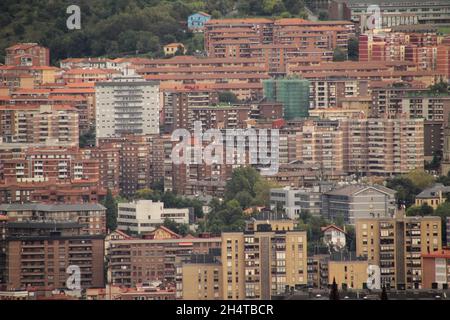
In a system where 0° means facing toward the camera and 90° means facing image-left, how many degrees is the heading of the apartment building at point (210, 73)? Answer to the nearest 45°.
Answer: approximately 0°

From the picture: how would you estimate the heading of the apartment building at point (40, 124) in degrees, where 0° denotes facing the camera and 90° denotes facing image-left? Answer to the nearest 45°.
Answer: approximately 0°

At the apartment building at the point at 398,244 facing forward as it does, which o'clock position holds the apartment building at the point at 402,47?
the apartment building at the point at 402,47 is roughly at 6 o'clock from the apartment building at the point at 398,244.

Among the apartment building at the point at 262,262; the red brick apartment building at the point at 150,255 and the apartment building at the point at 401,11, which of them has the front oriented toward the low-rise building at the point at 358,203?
the apartment building at the point at 401,11

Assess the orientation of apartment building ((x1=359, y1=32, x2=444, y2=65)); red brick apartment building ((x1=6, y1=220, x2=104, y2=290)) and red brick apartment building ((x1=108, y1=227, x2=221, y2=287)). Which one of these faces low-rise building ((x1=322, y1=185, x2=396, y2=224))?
the apartment building
